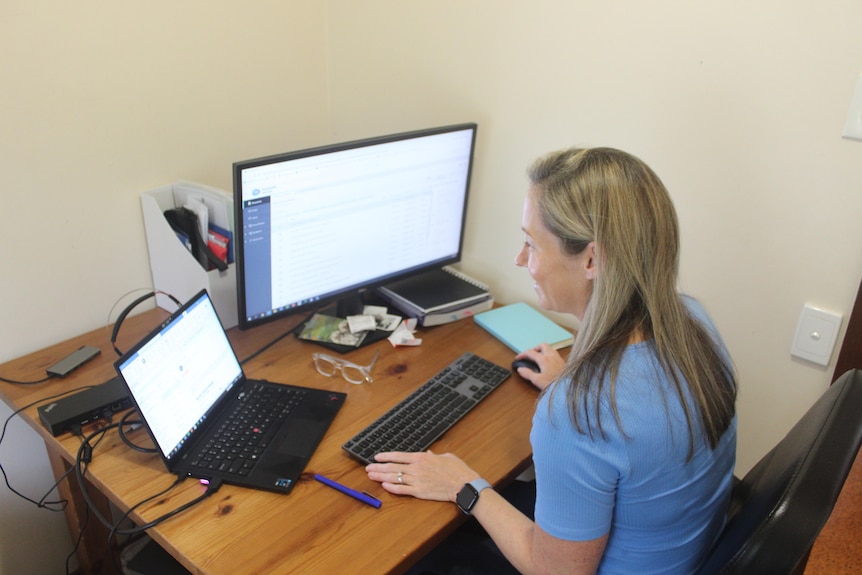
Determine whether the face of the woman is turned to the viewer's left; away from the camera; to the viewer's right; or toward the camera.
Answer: to the viewer's left

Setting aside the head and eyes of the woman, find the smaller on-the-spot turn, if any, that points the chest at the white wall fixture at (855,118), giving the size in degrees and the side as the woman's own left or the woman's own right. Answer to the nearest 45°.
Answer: approximately 90° to the woman's own right

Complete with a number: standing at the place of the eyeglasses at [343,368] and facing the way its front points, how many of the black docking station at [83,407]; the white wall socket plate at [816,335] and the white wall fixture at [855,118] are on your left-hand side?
2

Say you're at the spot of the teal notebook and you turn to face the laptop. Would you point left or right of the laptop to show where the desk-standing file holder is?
right

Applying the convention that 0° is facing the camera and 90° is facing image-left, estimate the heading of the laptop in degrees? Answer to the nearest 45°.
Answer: approximately 315°

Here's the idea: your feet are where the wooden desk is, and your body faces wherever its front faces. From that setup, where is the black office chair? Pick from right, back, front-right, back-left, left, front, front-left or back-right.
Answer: front

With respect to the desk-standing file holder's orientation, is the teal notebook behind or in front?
in front

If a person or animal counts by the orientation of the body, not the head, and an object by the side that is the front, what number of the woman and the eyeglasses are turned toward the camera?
1

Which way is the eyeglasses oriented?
toward the camera

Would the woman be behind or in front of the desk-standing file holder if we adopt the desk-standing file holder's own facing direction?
in front

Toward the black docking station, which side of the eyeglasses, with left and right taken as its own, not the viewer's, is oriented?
right

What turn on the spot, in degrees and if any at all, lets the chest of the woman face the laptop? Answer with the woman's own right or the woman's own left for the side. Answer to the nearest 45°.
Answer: approximately 45° to the woman's own left

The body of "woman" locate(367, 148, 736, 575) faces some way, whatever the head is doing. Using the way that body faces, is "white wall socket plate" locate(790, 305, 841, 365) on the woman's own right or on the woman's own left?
on the woman's own right
